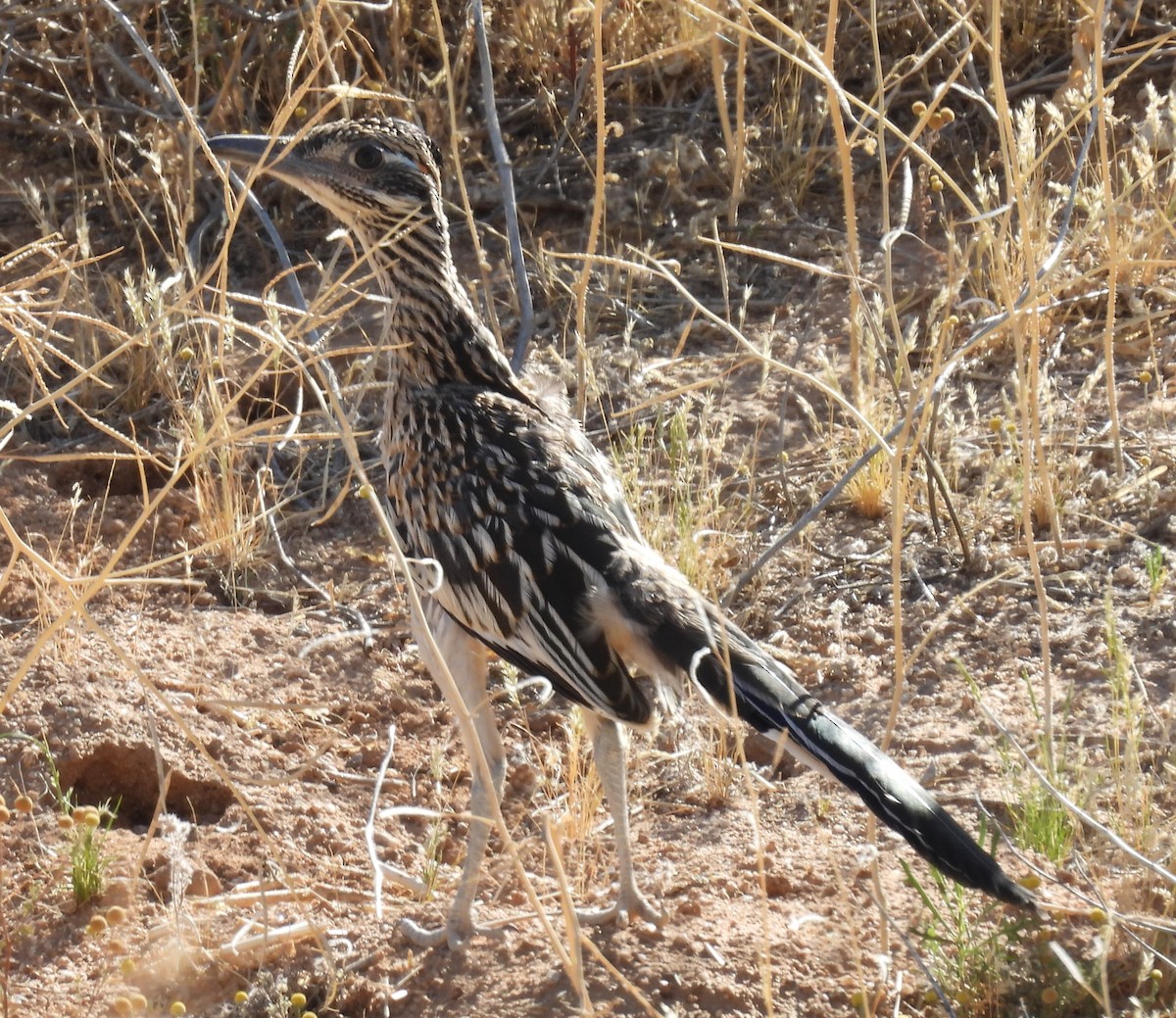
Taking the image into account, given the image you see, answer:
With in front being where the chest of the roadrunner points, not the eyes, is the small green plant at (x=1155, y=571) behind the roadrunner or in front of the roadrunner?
behind

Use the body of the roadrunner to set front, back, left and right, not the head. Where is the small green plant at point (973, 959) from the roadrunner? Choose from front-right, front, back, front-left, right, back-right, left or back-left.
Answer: back-left

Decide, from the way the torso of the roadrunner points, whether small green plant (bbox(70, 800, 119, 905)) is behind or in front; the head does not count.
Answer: in front

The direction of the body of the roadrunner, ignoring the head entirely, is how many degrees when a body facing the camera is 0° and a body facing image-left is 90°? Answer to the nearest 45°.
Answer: approximately 90°

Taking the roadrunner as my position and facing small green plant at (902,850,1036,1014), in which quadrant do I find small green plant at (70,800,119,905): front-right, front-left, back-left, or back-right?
back-right
